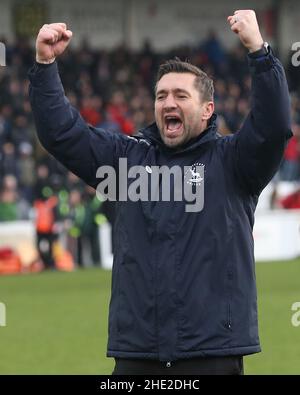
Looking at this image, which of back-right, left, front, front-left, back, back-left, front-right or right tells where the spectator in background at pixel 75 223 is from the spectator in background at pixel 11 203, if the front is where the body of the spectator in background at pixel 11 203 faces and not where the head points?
left

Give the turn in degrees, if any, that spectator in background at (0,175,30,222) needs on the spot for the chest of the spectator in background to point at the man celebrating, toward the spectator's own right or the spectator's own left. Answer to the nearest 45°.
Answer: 0° — they already face them

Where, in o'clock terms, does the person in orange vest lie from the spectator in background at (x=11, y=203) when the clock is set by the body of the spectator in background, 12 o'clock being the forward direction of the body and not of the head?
The person in orange vest is roughly at 11 o'clock from the spectator in background.

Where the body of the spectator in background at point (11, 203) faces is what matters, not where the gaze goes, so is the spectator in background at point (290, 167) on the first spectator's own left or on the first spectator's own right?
on the first spectator's own left

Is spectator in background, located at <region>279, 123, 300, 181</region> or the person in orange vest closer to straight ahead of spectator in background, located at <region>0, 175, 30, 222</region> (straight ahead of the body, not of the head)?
the person in orange vest

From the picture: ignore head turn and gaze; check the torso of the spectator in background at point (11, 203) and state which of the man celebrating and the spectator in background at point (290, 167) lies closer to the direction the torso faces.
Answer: the man celebrating

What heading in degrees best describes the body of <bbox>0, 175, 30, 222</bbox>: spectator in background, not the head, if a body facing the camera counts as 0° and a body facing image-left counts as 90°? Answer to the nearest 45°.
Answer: approximately 0°
